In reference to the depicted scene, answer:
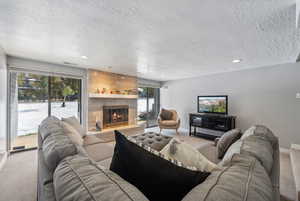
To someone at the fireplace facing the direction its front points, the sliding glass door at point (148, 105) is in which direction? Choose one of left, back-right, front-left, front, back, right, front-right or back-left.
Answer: left

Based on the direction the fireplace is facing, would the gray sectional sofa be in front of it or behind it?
in front

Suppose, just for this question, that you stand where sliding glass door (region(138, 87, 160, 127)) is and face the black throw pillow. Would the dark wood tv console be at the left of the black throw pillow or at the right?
left

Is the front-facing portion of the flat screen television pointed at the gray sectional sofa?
yes

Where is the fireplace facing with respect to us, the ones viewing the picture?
facing the viewer and to the right of the viewer

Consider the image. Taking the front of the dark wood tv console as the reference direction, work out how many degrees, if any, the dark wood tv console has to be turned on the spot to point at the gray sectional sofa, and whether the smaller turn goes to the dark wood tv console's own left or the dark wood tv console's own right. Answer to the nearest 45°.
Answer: approximately 45° to the dark wood tv console's own left

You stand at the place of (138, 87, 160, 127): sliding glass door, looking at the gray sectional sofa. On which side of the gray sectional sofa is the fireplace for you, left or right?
right

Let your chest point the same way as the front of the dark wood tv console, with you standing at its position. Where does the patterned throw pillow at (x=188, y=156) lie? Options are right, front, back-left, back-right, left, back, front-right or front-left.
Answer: front-left

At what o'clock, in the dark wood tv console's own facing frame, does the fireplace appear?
The fireplace is roughly at 1 o'clock from the dark wood tv console.

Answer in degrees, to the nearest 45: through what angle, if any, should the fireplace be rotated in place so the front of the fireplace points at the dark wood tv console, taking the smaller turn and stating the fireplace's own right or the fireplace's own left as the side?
approximately 45° to the fireplace's own left

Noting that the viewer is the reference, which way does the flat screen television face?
facing the viewer

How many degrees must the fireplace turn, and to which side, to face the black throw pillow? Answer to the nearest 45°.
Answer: approximately 45° to its right

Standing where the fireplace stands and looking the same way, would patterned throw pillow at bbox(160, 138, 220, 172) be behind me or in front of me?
in front

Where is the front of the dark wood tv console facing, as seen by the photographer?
facing the viewer and to the left of the viewer

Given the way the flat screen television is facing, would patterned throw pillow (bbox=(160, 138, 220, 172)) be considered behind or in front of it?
in front

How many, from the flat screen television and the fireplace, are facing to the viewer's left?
0
